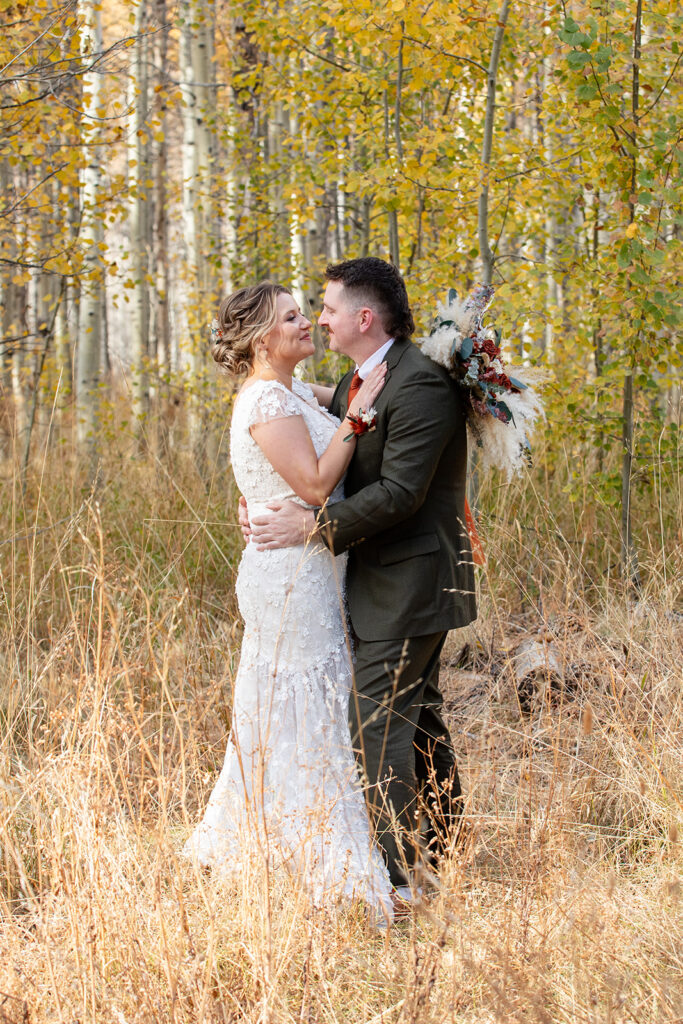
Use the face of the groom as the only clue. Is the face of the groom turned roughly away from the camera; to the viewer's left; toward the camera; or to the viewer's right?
to the viewer's left

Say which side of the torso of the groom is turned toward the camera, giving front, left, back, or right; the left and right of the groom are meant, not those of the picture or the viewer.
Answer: left

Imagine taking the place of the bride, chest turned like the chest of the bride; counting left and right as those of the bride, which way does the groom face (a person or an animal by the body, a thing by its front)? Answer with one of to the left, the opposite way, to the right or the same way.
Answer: the opposite way

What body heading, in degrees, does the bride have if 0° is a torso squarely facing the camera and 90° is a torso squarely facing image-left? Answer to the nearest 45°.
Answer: approximately 270°

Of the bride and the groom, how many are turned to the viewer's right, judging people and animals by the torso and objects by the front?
1

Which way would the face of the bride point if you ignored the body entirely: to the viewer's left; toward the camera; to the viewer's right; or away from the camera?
to the viewer's right
